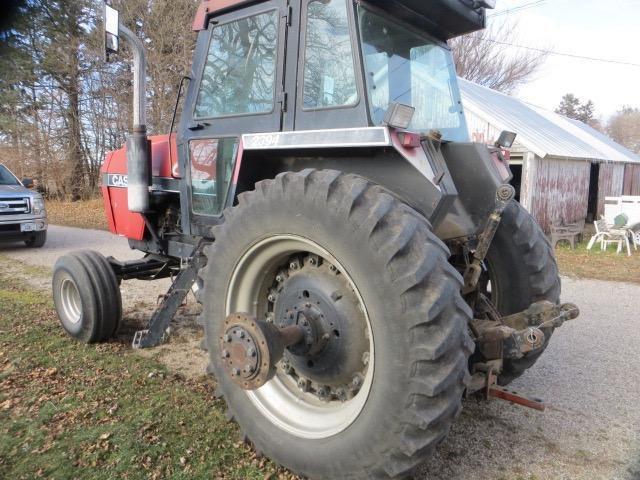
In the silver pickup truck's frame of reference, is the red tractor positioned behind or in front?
in front

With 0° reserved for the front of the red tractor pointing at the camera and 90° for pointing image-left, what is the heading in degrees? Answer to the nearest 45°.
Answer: approximately 135°

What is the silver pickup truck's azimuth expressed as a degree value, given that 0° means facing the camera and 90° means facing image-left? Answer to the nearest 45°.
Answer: approximately 315°

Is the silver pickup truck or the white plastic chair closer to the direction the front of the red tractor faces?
the silver pickup truck

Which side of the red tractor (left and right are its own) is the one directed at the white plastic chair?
right

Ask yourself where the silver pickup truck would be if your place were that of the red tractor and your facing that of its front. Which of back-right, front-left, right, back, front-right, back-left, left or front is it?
front

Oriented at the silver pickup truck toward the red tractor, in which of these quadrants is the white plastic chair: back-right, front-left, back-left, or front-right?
front-left
